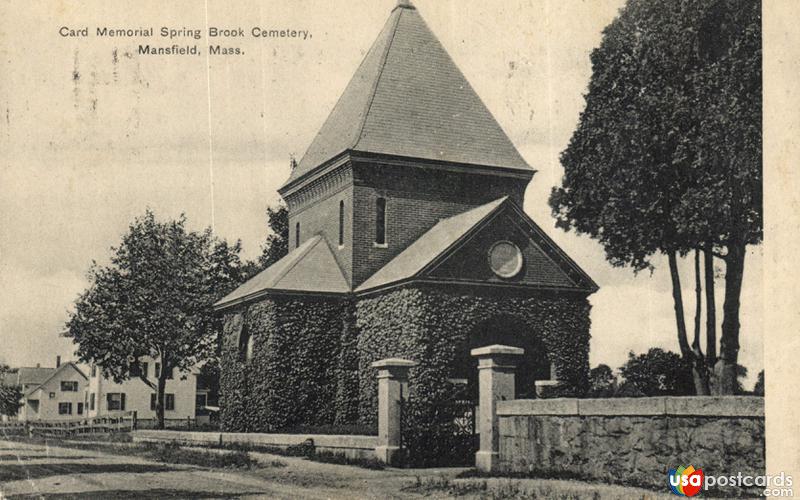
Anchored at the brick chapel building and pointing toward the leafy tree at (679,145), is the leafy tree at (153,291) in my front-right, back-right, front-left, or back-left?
back-left

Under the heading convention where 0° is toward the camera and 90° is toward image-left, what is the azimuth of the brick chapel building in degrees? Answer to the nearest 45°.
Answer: approximately 315°

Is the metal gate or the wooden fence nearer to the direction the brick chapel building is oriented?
the metal gate

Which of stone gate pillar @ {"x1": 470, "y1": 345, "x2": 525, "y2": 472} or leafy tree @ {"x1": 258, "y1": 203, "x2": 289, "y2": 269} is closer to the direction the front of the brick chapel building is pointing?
the stone gate pillar

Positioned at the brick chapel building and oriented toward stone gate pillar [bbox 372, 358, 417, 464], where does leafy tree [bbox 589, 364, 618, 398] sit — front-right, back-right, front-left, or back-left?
back-left

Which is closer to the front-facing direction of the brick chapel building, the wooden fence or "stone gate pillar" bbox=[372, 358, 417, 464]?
the stone gate pillar

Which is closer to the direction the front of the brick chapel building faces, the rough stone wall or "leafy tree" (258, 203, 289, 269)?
the rough stone wall

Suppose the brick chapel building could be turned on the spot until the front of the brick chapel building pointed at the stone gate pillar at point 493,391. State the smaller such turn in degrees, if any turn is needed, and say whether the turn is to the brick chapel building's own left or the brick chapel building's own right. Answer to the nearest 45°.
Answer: approximately 45° to the brick chapel building's own right

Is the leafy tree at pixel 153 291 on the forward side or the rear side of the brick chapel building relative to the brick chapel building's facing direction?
on the rear side

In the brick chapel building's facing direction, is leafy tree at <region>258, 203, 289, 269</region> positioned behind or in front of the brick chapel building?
behind
